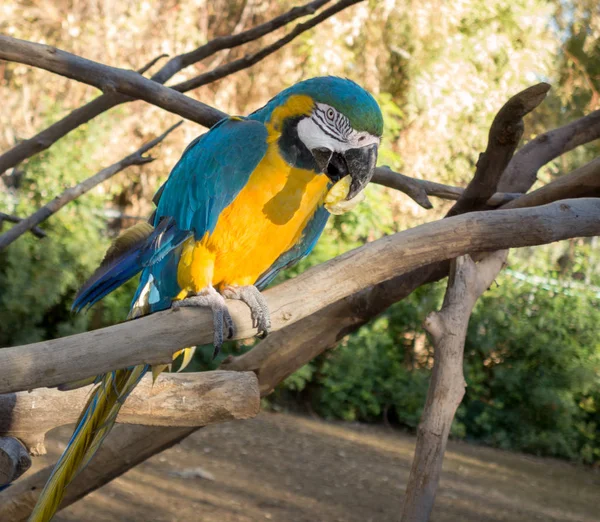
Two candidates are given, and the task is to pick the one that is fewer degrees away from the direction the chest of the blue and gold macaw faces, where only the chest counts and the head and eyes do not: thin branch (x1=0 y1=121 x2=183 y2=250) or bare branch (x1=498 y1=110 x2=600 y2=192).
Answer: the bare branch

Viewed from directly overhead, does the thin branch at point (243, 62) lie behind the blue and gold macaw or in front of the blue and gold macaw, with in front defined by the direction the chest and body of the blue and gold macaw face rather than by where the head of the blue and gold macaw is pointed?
behind

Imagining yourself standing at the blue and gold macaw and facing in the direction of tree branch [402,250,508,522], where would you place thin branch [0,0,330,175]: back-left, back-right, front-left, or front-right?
back-left

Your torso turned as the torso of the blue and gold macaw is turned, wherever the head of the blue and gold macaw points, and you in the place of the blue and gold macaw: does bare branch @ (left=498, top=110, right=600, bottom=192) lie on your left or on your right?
on your left

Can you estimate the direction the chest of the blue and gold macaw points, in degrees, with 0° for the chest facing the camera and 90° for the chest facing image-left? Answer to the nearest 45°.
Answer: approximately 315°

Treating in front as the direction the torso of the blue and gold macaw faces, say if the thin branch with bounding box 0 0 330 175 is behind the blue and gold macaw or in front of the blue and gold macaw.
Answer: behind
